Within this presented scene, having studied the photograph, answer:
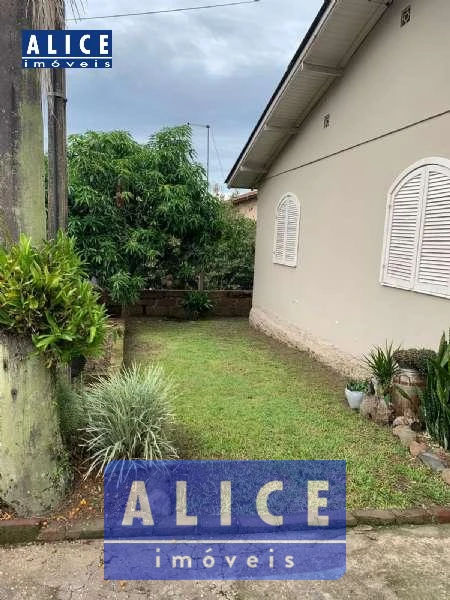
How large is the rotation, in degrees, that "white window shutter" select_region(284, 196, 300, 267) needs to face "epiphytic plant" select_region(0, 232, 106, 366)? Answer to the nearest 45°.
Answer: approximately 45° to its left

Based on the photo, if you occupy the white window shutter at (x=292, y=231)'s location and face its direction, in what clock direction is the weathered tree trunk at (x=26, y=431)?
The weathered tree trunk is roughly at 11 o'clock from the white window shutter.

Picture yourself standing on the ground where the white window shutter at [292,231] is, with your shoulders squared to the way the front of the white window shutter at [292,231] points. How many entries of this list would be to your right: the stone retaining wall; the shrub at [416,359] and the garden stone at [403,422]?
1

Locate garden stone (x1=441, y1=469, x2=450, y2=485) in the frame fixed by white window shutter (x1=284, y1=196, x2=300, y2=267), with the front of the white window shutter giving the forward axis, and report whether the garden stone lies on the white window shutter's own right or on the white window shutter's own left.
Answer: on the white window shutter's own left

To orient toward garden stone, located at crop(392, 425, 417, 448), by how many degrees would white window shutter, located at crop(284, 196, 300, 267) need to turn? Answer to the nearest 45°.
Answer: approximately 45° to its left

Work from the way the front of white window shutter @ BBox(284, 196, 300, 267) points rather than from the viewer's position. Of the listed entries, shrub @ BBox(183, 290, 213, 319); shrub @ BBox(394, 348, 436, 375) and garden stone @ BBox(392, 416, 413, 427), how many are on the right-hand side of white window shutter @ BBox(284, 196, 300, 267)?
1

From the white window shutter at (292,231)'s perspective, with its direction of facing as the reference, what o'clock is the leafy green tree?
The leafy green tree is roughly at 2 o'clock from the white window shutter.

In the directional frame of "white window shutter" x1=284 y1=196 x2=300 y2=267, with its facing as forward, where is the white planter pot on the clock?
The white planter pot is roughly at 10 o'clock from the white window shutter.

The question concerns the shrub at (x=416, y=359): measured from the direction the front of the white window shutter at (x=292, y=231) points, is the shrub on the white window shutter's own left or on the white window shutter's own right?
on the white window shutter's own left

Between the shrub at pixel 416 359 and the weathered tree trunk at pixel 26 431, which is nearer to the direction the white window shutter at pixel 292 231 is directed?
the weathered tree trunk

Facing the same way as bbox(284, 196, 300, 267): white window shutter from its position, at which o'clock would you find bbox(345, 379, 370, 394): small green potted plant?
The small green potted plant is roughly at 10 o'clock from the white window shutter.

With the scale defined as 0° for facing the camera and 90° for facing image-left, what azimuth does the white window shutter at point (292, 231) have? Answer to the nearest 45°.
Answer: approximately 45°

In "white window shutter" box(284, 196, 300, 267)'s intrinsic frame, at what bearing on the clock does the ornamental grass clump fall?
The ornamental grass clump is roughly at 11 o'clock from the white window shutter.

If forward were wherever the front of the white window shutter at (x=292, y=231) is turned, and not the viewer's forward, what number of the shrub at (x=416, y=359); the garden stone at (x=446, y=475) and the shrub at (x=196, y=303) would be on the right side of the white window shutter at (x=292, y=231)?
1
